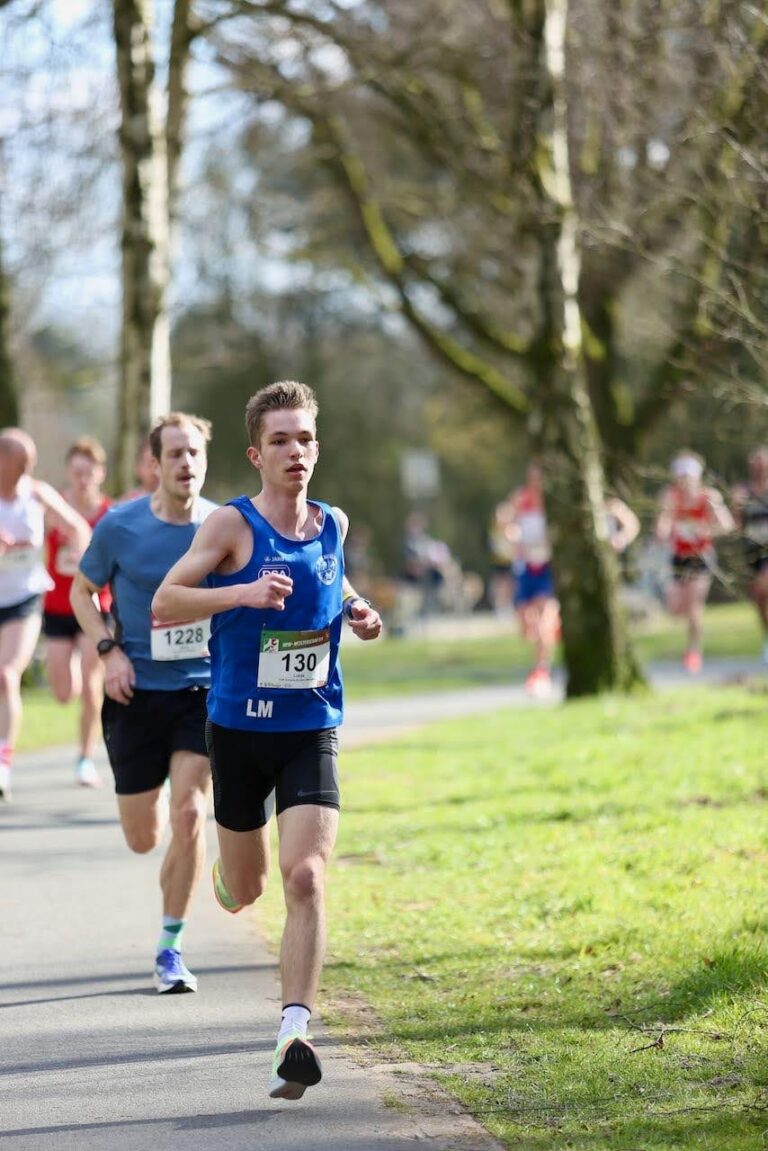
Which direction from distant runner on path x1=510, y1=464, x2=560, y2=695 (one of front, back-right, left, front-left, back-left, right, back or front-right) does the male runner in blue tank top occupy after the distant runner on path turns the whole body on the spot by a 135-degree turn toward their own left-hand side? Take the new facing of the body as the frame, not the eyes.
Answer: back-right

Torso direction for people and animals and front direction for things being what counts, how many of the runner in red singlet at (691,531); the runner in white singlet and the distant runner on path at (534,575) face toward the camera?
3

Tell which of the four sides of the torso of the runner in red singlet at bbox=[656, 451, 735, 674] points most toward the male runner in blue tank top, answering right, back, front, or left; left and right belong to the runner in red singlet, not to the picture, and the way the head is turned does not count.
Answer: front

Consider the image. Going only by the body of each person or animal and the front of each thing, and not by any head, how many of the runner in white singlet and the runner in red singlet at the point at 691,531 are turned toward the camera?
2

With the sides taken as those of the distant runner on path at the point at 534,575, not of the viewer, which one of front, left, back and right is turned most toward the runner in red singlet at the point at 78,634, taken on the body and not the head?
front

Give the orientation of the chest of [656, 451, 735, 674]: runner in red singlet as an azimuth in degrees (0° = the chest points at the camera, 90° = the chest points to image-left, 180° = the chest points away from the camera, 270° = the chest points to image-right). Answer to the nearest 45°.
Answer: approximately 0°
